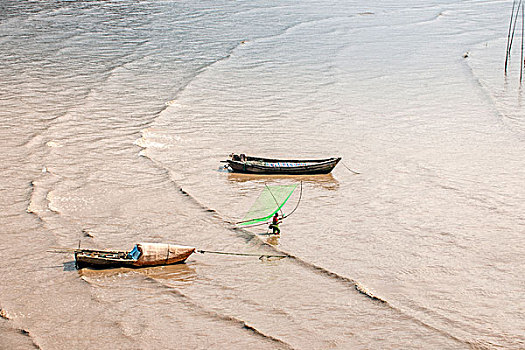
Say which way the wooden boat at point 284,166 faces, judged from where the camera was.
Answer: facing to the right of the viewer

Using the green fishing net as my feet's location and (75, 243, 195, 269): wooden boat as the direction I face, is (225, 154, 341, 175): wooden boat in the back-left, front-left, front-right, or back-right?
back-right

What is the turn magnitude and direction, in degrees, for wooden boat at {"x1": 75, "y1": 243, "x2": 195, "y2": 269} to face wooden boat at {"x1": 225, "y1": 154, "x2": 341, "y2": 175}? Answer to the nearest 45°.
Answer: approximately 45° to its left

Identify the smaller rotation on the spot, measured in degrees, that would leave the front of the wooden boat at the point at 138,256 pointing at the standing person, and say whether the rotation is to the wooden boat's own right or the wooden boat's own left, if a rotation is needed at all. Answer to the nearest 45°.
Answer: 0° — it already faces them

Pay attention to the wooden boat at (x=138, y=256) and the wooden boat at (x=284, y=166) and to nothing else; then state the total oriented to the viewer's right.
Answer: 2

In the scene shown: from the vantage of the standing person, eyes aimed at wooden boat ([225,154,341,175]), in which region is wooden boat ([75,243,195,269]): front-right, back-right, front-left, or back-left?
back-left

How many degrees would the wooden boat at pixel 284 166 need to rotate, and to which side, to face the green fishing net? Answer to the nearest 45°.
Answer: approximately 90° to its right

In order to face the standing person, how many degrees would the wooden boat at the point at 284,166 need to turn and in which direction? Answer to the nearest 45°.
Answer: approximately 90° to its right

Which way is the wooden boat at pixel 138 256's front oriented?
to the viewer's right

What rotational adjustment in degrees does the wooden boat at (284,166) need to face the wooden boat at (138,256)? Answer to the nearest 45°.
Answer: approximately 135° to its right
